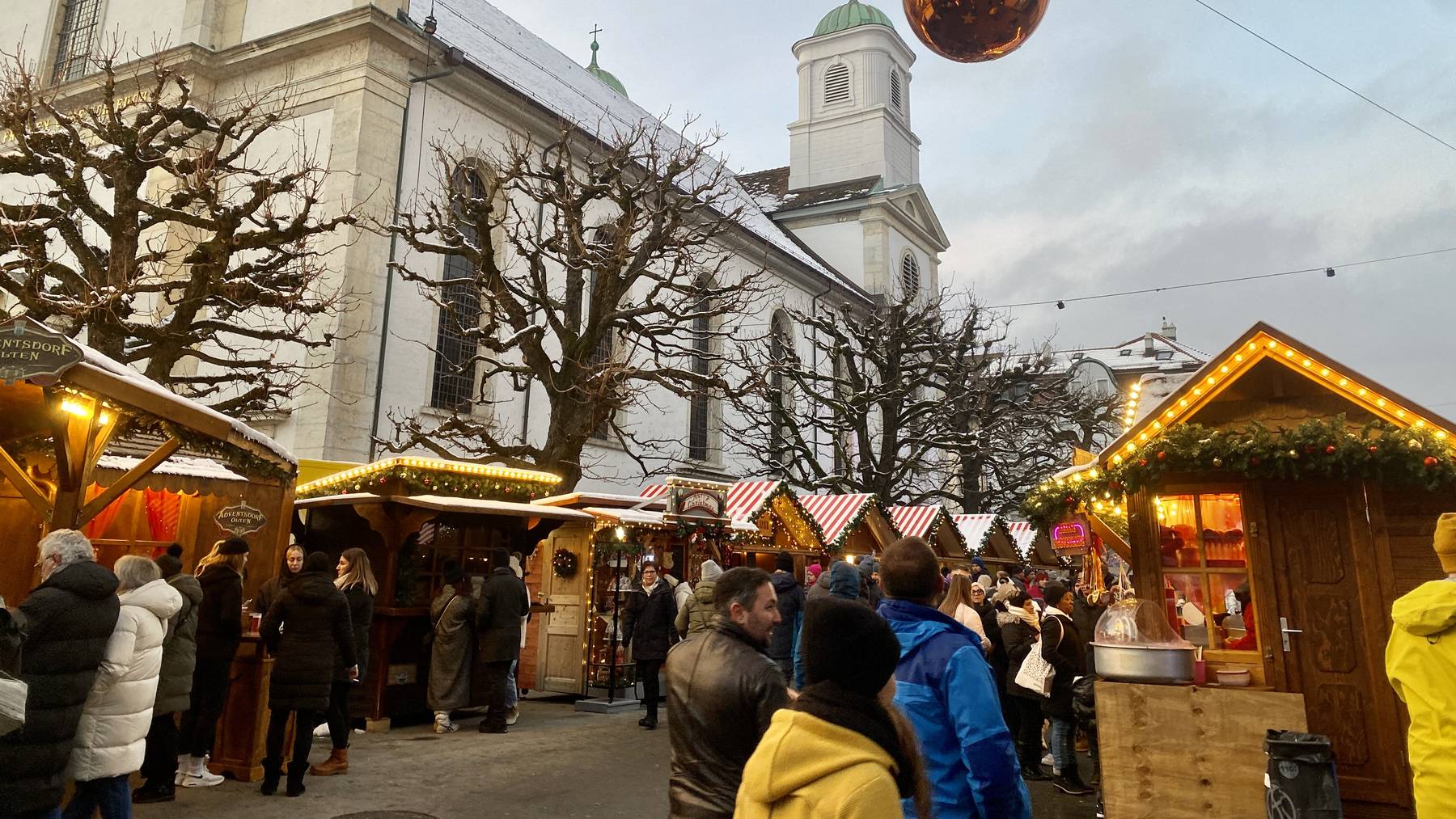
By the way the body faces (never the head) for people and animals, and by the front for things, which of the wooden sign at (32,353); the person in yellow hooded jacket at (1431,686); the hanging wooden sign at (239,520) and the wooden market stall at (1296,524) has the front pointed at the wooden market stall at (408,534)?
the wooden market stall at (1296,524)

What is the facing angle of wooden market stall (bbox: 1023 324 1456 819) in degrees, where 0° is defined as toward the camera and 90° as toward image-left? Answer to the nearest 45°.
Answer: approximately 90°

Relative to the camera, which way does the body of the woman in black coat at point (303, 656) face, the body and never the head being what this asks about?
away from the camera

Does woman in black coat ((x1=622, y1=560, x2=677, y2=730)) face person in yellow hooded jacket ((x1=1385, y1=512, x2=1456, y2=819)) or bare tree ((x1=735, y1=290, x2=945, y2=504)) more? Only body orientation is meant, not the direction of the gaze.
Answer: the person in yellow hooded jacket

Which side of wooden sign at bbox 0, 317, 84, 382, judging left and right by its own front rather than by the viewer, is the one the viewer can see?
front

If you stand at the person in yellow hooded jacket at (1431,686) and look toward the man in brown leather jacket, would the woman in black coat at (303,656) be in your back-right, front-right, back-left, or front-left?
front-right

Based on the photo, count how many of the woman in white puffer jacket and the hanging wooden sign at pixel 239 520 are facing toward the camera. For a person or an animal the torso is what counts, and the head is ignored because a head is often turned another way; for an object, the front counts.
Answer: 1

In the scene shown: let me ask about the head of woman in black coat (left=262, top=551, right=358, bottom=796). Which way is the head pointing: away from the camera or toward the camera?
away from the camera

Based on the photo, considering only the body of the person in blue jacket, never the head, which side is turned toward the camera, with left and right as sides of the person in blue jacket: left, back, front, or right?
back

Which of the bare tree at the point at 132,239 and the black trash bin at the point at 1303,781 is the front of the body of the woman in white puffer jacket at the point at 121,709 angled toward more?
the bare tree

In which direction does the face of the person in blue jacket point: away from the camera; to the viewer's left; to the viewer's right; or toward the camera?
away from the camera

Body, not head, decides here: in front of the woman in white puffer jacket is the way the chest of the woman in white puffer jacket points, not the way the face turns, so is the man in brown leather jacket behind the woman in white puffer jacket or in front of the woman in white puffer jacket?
behind

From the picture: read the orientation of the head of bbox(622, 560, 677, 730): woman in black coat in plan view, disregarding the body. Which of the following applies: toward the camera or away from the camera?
toward the camera

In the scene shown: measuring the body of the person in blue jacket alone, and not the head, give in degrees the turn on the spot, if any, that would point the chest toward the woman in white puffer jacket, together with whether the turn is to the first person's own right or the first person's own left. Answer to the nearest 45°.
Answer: approximately 90° to the first person's own left
